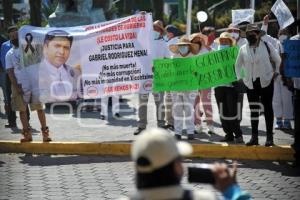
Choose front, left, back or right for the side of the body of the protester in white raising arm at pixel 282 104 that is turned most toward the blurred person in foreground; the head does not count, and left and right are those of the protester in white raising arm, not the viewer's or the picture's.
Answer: front

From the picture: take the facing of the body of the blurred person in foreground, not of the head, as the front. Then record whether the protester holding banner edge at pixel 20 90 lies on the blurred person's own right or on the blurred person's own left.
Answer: on the blurred person's own left

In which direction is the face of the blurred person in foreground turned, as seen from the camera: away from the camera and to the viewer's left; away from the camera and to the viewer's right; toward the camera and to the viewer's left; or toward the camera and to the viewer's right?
away from the camera and to the viewer's right

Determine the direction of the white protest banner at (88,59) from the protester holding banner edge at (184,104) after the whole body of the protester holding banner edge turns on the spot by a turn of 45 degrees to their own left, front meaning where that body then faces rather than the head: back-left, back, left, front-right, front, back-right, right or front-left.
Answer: back-right

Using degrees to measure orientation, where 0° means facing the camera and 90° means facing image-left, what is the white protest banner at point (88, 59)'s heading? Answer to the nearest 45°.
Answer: approximately 0°

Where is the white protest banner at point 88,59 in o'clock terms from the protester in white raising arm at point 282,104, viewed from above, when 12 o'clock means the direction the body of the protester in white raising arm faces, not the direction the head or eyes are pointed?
The white protest banner is roughly at 2 o'clock from the protester in white raising arm.

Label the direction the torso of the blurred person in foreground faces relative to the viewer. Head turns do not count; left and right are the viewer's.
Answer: facing away from the viewer and to the right of the viewer

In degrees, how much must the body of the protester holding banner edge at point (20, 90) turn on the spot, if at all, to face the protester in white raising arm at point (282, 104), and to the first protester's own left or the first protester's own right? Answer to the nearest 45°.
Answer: approximately 45° to the first protester's own left

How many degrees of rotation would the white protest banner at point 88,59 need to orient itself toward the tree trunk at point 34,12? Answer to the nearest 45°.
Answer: approximately 180°

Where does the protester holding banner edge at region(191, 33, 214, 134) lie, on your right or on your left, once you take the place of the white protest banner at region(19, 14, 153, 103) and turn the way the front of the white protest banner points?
on your left

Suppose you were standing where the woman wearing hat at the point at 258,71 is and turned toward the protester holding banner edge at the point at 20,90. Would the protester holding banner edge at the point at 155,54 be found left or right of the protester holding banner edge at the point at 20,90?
right
